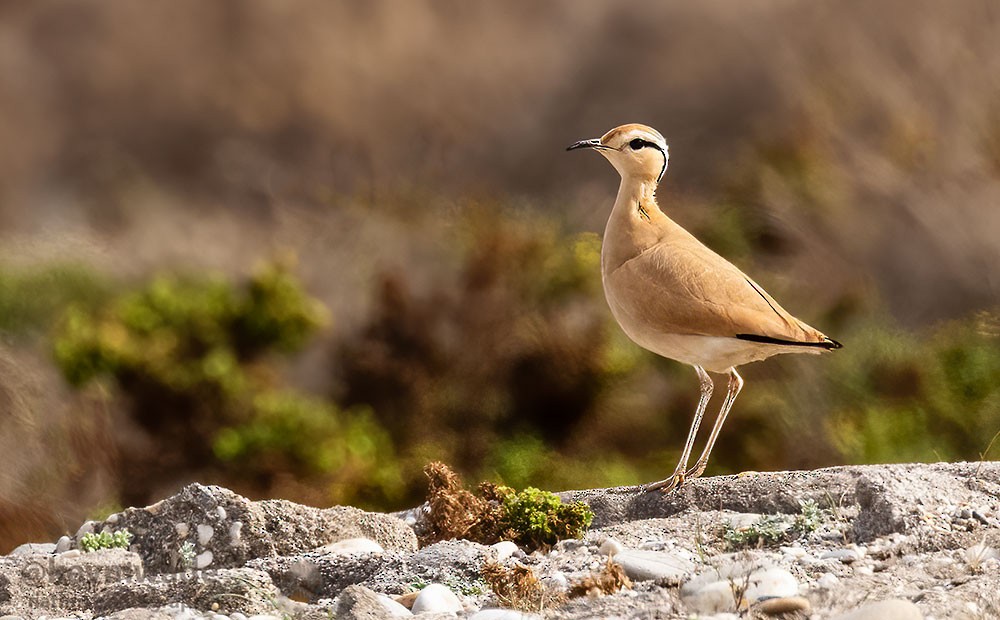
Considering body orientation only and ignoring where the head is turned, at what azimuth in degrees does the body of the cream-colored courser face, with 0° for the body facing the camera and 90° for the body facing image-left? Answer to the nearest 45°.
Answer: approximately 90°

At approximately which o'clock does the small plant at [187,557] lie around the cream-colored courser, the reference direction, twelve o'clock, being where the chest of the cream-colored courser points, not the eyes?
The small plant is roughly at 12 o'clock from the cream-colored courser.

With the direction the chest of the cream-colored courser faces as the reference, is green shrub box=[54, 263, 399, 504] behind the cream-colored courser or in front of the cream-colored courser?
in front

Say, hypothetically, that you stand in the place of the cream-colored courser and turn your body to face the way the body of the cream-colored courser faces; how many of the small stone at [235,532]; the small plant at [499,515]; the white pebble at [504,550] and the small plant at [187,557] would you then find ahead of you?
4

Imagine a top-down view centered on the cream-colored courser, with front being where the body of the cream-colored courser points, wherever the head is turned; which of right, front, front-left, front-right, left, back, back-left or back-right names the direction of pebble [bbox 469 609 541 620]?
front-left

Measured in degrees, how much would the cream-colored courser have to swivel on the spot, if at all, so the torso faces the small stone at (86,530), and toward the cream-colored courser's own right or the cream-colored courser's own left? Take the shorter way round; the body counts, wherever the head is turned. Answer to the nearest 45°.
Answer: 0° — it already faces it

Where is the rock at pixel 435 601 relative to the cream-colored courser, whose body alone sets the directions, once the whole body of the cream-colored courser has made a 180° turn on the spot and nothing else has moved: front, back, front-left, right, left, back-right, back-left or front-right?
back-right

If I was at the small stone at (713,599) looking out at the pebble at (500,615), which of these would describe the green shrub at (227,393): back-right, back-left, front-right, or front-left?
front-right

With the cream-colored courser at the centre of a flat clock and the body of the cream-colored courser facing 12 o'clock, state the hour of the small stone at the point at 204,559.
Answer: The small stone is roughly at 12 o'clock from the cream-colored courser.
